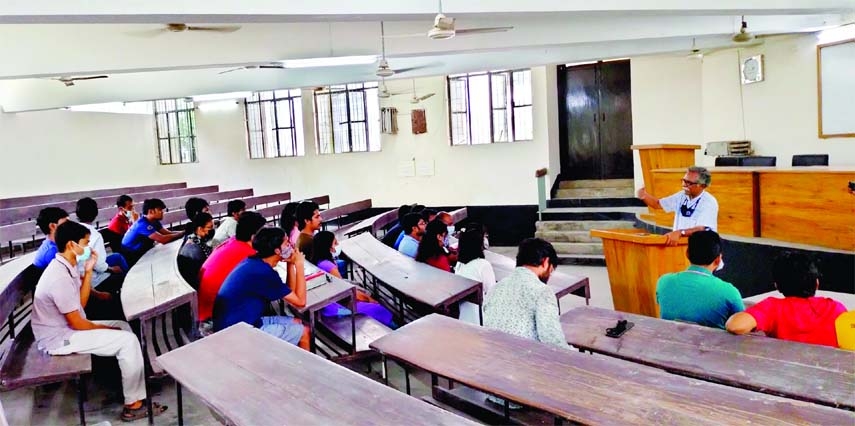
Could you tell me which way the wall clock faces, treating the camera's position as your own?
facing the viewer and to the left of the viewer

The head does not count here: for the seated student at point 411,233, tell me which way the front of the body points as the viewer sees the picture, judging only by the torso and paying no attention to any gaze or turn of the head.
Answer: to the viewer's right

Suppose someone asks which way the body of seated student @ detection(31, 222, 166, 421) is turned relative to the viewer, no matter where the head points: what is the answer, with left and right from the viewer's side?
facing to the right of the viewer

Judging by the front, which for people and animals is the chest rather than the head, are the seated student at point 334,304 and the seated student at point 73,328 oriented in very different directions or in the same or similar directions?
same or similar directions

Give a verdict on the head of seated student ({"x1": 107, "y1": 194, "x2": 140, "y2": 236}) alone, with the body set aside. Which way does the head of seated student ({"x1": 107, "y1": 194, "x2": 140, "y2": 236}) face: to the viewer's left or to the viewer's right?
to the viewer's right

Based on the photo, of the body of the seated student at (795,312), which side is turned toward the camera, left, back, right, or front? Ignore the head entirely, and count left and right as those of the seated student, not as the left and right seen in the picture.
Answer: back

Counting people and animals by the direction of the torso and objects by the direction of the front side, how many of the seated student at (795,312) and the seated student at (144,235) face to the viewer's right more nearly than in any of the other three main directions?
1

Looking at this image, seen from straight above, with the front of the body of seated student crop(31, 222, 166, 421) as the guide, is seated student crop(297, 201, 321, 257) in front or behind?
in front

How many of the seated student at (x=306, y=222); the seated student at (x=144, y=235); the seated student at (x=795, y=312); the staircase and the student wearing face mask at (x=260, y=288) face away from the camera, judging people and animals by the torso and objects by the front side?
1

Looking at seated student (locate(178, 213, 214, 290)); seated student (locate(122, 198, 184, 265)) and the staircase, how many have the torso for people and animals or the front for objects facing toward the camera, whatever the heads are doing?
1

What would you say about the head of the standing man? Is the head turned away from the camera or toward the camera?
toward the camera

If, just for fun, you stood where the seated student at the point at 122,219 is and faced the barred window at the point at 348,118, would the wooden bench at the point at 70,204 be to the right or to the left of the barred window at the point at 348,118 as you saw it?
left

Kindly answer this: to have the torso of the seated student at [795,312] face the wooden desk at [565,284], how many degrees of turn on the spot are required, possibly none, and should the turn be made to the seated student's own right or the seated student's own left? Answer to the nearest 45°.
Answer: approximately 45° to the seated student's own left

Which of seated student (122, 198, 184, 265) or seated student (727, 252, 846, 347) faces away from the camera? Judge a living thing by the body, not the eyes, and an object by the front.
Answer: seated student (727, 252, 846, 347)

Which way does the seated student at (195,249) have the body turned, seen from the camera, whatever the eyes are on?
to the viewer's right

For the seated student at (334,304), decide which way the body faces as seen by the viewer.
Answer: to the viewer's right

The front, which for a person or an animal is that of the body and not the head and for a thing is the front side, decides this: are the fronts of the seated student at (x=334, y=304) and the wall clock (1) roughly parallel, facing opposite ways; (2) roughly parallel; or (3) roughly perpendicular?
roughly parallel, facing opposite ways

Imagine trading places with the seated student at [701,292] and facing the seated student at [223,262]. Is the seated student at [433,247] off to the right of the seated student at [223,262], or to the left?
right

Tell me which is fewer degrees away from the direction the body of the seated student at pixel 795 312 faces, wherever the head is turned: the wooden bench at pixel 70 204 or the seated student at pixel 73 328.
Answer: the wooden bench

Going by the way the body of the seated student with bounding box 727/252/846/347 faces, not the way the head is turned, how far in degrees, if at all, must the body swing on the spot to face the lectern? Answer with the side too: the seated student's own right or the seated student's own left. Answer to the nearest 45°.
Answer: approximately 45° to the seated student's own left

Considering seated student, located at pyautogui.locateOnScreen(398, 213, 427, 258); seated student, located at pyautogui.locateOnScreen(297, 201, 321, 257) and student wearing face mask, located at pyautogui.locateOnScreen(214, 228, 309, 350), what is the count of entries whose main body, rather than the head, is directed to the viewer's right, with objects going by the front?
3

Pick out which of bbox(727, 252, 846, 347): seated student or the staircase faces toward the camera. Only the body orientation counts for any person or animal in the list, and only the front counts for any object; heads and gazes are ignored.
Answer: the staircase

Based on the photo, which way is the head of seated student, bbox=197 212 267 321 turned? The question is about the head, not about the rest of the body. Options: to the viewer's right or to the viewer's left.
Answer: to the viewer's right
